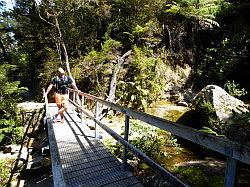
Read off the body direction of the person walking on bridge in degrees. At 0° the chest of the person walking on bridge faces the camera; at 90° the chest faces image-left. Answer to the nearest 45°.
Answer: approximately 0°

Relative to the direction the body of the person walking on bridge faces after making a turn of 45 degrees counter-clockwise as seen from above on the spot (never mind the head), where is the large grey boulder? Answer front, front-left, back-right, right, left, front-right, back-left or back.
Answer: front-left
